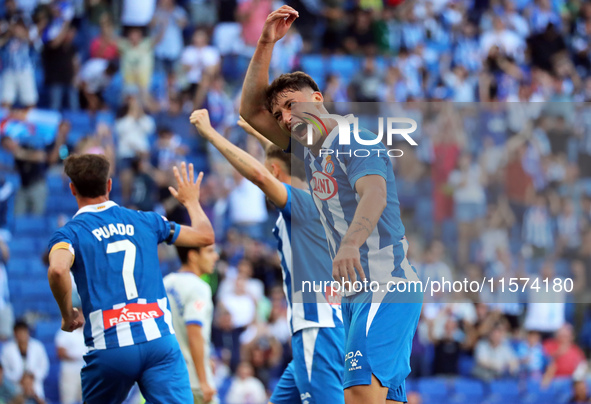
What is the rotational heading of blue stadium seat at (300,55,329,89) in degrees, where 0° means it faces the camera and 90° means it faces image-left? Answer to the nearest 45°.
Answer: approximately 0°

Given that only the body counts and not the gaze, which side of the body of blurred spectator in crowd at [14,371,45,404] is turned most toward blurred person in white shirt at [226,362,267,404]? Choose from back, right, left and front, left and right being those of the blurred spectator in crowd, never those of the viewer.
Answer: left

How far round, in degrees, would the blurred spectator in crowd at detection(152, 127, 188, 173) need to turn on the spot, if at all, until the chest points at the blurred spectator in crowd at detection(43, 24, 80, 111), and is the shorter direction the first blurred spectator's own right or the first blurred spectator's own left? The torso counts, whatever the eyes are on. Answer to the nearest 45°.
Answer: approximately 135° to the first blurred spectator's own right

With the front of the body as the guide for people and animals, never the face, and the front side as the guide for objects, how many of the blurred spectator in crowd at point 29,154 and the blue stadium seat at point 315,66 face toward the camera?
2

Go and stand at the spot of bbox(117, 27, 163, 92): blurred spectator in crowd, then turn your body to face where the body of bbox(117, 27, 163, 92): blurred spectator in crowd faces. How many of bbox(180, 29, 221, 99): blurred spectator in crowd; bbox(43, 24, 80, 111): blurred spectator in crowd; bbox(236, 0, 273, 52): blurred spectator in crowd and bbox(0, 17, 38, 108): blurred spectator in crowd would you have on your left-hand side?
2

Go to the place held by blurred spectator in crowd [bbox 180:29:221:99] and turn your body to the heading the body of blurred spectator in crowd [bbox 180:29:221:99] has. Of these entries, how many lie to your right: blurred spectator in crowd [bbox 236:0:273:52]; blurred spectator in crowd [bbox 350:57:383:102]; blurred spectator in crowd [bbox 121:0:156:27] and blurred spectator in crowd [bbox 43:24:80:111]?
2

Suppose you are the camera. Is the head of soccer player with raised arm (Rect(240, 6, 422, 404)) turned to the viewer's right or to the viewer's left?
to the viewer's left
